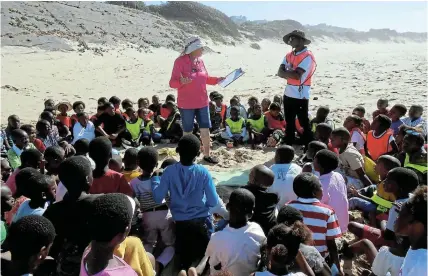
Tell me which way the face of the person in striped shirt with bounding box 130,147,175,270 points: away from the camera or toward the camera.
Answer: away from the camera

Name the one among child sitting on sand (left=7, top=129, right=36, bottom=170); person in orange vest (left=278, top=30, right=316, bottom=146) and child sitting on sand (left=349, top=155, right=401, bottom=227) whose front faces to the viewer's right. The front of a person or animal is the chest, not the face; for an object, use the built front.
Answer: child sitting on sand (left=7, top=129, right=36, bottom=170)

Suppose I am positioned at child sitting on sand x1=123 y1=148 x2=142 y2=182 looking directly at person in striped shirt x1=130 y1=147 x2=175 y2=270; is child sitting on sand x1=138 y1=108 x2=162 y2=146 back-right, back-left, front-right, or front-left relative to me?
back-left

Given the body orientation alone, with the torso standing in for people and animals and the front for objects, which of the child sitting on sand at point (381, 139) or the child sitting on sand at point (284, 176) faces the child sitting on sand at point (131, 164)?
the child sitting on sand at point (381, 139)

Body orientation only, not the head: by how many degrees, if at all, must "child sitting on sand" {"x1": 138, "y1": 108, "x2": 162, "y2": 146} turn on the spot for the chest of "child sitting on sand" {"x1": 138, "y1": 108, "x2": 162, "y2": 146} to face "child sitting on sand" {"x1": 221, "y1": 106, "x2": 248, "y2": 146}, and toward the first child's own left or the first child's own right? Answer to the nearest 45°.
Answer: approximately 45° to the first child's own left

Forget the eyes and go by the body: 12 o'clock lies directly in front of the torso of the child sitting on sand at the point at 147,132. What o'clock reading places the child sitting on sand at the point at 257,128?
the child sitting on sand at the point at 257,128 is roughly at 9 o'clock from the child sitting on sand at the point at 147,132.

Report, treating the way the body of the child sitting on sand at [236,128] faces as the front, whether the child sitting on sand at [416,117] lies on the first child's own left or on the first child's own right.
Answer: on the first child's own left

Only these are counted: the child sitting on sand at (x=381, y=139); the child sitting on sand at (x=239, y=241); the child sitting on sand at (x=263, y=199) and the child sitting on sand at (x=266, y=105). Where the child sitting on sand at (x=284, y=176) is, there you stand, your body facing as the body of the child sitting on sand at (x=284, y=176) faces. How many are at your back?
2

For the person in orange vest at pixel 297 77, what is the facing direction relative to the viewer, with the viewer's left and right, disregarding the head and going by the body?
facing the viewer and to the left of the viewer

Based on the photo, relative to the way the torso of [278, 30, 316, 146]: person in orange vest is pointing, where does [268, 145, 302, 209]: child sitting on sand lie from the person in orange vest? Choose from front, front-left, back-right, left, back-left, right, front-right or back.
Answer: front-left

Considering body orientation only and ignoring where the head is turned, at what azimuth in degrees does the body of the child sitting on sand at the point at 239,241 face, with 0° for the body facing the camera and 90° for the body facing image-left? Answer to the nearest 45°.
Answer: approximately 180°

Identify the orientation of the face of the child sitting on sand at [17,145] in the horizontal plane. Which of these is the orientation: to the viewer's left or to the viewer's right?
to the viewer's right
